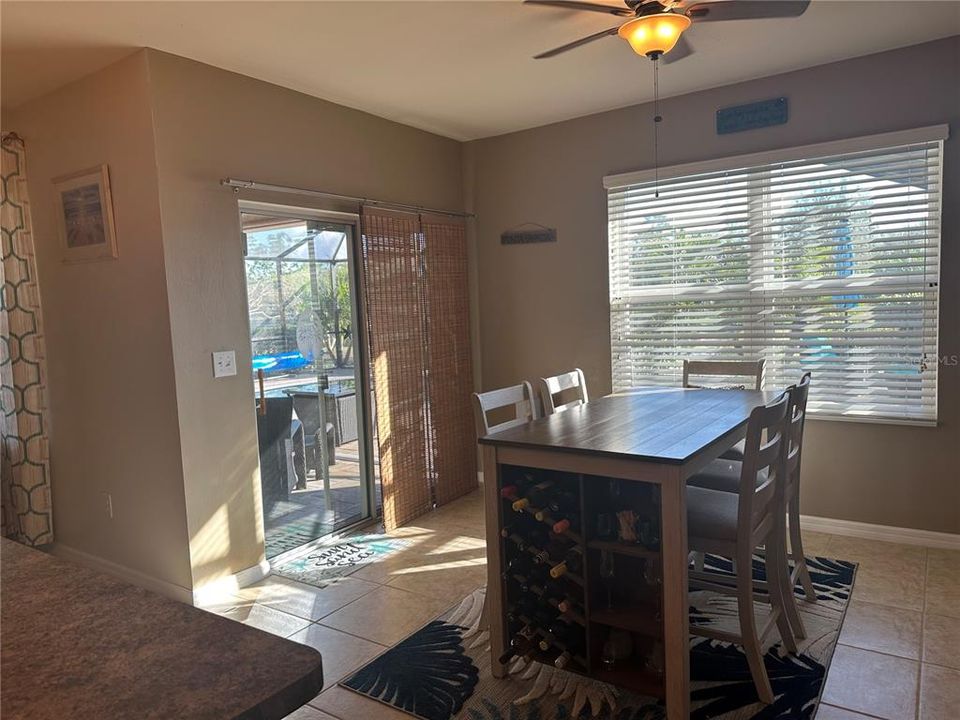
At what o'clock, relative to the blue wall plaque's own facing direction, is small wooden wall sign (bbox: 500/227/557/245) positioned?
The small wooden wall sign is roughly at 2 o'clock from the blue wall plaque.

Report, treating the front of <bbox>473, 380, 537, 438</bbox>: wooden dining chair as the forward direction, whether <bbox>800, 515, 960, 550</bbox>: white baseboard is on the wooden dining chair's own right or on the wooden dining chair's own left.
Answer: on the wooden dining chair's own left

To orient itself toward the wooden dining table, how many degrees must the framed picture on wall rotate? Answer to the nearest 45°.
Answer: approximately 90° to its left

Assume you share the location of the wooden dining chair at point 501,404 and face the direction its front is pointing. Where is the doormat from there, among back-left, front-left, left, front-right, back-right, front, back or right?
back

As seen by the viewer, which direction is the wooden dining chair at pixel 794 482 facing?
to the viewer's left

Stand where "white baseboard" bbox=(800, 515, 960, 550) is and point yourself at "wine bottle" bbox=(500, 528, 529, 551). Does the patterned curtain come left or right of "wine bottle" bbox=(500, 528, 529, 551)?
right

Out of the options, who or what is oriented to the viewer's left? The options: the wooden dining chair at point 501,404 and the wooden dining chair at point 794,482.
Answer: the wooden dining chair at point 794,482

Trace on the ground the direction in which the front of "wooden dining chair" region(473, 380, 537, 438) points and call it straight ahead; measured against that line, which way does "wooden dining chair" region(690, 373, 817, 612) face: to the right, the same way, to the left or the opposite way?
the opposite way

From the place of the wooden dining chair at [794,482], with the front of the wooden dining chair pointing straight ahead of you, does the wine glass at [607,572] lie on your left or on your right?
on your left
